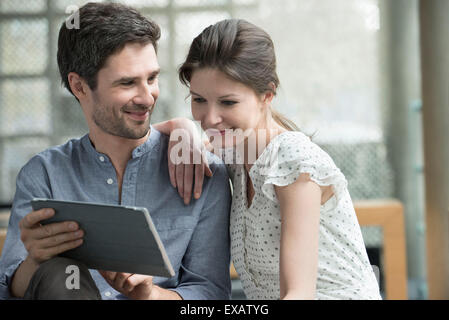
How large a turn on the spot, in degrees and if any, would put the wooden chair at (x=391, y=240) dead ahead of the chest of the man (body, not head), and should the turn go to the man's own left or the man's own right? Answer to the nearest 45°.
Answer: approximately 135° to the man's own left

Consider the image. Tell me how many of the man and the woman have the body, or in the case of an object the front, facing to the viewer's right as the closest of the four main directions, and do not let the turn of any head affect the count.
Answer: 0

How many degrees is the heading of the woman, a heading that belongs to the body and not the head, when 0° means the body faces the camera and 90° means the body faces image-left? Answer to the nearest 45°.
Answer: approximately 45°

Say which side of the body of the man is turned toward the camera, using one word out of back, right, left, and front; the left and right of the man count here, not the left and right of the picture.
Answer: front
